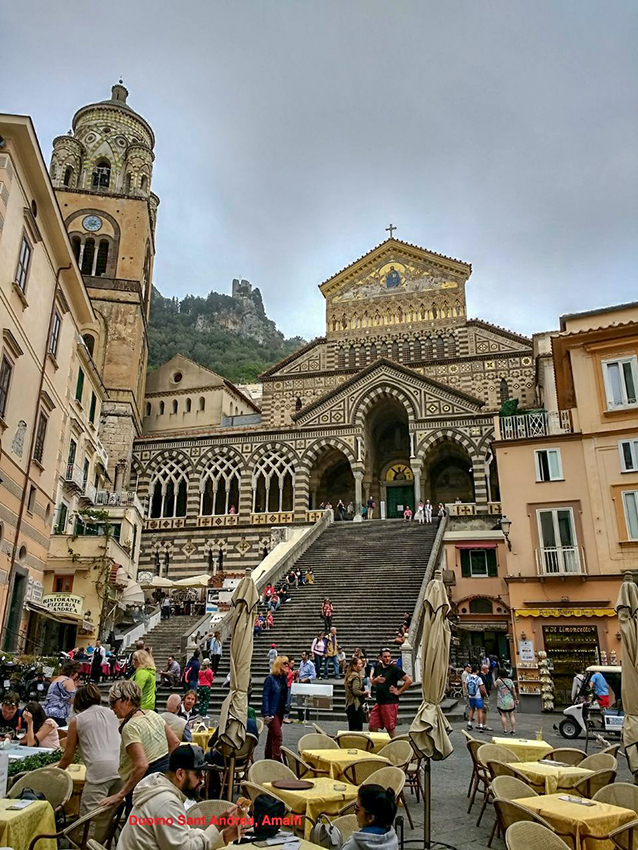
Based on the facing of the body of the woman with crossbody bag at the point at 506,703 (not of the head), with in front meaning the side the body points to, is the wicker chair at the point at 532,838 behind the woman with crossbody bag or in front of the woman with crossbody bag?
behind

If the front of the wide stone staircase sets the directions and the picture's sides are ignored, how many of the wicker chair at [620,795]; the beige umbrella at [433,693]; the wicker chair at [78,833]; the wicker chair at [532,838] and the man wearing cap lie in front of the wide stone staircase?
5

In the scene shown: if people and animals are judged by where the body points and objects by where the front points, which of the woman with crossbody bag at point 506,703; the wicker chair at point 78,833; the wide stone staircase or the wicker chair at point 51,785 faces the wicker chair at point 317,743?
the wide stone staircase

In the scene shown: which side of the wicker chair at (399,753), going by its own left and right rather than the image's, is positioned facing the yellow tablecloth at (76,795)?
front

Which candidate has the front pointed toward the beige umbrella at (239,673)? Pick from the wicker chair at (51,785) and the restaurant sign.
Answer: the restaurant sign

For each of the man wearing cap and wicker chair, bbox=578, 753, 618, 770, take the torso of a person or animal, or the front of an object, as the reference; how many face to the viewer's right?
1

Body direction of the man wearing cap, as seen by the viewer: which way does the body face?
to the viewer's right

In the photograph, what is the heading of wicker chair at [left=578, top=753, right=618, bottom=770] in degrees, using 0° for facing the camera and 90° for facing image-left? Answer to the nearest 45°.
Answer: approximately 45°

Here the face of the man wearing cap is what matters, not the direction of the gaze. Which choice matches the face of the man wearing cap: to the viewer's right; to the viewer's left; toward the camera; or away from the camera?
to the viewer's right

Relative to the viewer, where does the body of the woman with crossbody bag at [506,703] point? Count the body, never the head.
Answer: away from the camera

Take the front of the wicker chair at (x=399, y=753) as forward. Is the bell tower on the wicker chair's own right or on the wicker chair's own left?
on the wicker chair's own right

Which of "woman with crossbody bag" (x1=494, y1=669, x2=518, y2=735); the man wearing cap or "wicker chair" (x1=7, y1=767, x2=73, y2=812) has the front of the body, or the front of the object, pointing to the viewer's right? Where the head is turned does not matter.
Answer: the man wearing cap
